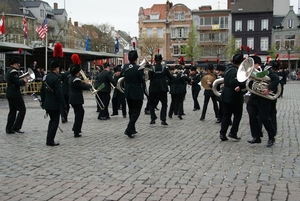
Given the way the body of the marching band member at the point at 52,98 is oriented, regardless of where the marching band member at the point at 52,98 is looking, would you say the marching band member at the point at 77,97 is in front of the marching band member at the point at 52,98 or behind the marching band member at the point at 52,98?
in front

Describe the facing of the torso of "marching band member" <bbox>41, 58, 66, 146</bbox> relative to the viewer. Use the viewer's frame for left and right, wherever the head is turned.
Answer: facing away from the viewer and to the right of the viewer

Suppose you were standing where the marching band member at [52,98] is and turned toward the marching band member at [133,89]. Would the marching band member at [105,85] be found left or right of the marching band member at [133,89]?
left

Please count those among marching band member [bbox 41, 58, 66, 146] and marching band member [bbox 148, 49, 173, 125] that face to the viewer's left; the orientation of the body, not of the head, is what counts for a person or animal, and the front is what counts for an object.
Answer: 0

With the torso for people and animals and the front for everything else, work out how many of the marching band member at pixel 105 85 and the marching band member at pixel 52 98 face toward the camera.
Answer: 0
